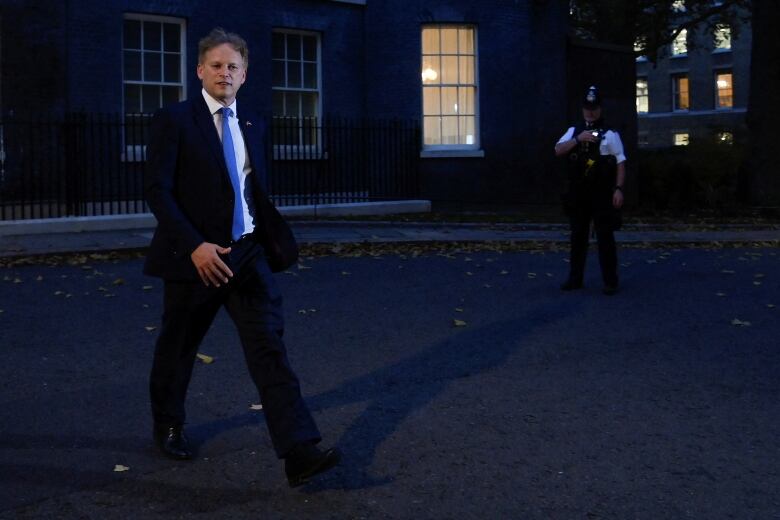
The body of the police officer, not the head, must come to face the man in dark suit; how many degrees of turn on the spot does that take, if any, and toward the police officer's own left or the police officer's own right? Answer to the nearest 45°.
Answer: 0° — they already face them

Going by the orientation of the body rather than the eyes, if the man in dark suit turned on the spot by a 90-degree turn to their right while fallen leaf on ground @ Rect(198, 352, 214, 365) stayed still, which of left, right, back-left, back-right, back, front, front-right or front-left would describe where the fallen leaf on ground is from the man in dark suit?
back-right

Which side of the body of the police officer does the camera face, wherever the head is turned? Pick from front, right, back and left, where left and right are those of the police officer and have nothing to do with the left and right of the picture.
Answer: front

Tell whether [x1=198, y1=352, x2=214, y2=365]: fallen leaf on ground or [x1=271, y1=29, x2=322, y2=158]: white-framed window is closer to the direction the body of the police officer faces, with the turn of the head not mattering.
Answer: the fallen leaf on ground

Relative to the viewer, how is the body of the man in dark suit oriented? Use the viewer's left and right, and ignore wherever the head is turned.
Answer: facing the viewer and to the right of the viewer

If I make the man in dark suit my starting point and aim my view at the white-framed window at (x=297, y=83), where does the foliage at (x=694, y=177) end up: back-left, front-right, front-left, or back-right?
front-right

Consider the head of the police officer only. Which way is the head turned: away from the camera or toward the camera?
toward the camera

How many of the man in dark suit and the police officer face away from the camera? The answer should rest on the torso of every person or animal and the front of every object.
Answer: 0

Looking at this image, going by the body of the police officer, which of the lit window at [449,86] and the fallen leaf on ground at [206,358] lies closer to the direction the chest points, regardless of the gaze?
the fallen leaf on ground

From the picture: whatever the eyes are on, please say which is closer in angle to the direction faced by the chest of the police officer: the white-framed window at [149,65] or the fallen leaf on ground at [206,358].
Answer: the fallen leaf on ground

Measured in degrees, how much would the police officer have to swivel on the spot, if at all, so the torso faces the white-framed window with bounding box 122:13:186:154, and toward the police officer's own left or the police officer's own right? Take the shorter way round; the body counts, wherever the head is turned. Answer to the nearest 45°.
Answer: approximately 135° to the police officer's own right

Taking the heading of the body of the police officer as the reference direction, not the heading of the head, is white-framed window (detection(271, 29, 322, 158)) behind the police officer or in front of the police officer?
behind

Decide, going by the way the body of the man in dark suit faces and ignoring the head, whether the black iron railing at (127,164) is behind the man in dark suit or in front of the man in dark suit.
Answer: behind

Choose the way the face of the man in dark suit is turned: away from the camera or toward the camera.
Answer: toward the camera
